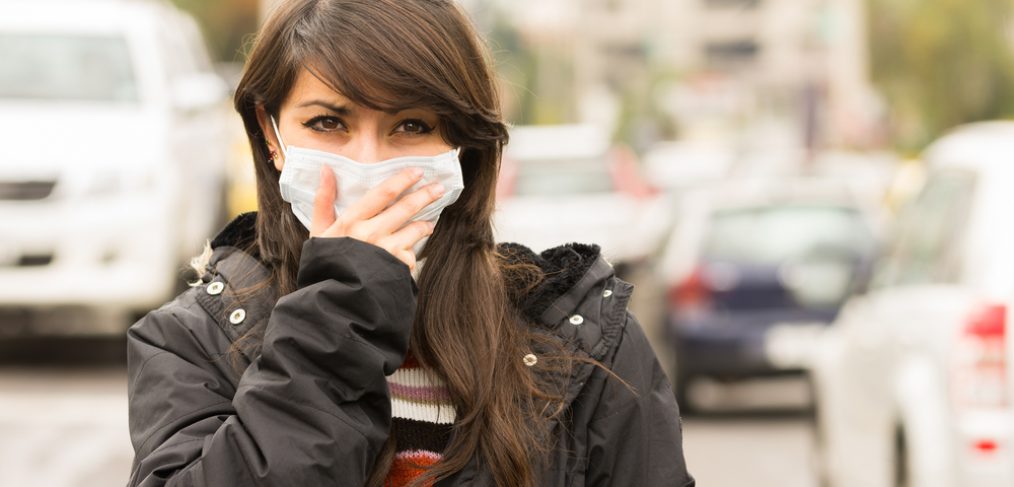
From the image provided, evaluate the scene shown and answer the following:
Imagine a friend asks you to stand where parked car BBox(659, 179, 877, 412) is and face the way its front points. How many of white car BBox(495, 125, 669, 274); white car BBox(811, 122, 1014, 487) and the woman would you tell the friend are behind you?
2

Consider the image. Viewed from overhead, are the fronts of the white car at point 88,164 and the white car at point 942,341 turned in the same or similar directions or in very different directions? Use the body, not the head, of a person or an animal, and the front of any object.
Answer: very different directions

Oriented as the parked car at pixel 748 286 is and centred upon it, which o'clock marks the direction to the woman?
The woman is roughly at 6 o'clock from the parked car.

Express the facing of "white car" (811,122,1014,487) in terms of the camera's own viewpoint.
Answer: facing away from the viewer and to the left of the viewer

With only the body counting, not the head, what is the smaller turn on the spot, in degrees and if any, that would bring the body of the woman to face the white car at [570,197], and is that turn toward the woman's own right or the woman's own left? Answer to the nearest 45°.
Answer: approximately 180°

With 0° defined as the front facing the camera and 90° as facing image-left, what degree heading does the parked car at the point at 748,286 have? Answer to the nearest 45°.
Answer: approximately 180°

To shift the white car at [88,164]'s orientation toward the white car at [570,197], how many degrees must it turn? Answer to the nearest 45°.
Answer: approximately 135° to its left

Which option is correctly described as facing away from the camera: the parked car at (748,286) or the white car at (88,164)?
the parked car

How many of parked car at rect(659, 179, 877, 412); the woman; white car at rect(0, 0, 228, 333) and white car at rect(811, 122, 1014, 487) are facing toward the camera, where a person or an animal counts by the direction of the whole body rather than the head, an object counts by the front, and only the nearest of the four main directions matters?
2

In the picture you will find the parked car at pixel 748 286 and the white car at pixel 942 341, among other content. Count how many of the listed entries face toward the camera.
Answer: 0

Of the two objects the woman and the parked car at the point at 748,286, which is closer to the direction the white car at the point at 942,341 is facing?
the parked car

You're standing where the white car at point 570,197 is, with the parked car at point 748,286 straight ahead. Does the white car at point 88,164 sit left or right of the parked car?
right

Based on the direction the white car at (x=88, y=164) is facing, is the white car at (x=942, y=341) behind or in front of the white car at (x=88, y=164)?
in front

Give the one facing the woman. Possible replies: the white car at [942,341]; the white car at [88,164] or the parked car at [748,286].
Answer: the white car at [88,164]

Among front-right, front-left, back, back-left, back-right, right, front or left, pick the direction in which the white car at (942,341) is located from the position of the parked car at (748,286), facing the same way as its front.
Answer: back
